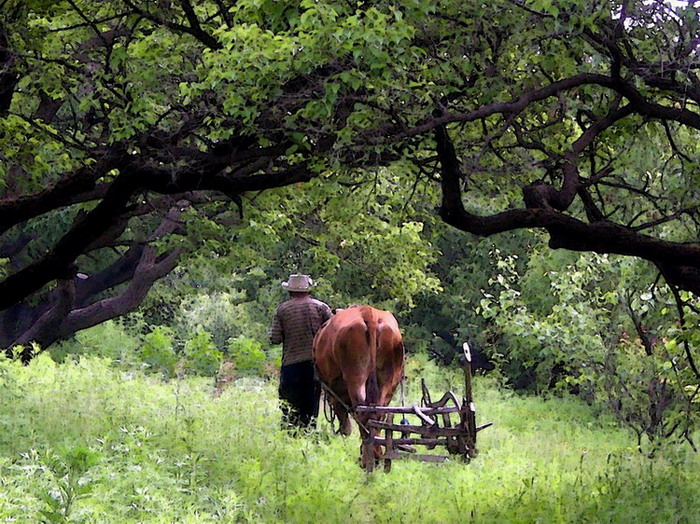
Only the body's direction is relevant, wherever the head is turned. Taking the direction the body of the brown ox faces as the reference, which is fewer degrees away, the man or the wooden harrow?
the man

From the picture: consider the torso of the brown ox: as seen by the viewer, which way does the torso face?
away from the camera

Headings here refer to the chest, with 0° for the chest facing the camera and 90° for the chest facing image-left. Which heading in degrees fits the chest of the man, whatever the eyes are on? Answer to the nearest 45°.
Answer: approximately 180°

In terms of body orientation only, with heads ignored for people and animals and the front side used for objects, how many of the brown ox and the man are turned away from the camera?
2

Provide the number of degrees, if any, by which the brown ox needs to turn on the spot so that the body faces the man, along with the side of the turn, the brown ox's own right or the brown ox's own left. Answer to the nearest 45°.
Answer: approximately 45° to the brown ox's own left

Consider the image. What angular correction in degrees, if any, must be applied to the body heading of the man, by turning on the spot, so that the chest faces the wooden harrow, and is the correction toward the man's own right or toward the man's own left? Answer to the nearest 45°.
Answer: approximately 135° to the man's own right

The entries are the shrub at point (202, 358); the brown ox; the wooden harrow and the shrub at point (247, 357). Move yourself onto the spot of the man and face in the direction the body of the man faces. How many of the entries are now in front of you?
2

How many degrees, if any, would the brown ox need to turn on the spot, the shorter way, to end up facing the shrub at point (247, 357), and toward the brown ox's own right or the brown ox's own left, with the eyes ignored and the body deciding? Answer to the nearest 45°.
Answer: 0° — it already faces it
